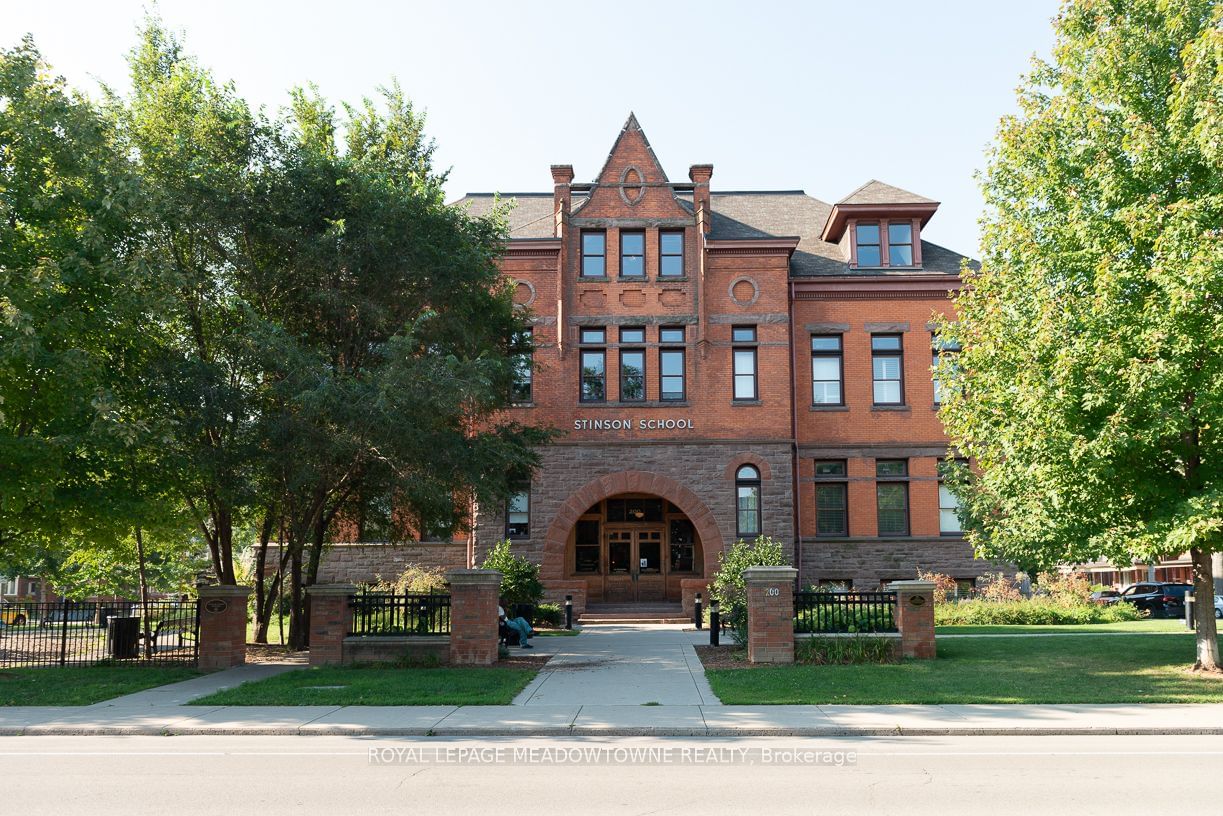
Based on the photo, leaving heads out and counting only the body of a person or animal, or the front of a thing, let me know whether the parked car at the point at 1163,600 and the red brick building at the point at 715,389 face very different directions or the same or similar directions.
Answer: very different directions

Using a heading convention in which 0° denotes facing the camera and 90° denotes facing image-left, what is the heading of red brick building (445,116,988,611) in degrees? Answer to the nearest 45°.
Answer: approximately 0°

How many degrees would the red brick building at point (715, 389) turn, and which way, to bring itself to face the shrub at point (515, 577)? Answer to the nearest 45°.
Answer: approximately 45° to its right

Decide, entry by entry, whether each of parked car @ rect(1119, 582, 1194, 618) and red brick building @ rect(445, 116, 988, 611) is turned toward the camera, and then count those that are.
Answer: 1

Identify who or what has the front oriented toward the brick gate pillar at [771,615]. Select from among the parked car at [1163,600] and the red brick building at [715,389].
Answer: the red brick building

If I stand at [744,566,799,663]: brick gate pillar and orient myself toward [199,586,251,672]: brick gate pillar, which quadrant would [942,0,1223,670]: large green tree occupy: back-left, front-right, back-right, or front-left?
back-left

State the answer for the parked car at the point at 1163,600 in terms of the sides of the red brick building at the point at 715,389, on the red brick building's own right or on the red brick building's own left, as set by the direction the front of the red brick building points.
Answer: on the red brick building's own left

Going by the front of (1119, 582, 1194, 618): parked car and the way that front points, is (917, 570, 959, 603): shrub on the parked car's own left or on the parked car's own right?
on the parked car's own left

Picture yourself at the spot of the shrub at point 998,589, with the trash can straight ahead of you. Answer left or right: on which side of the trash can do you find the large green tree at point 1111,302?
left

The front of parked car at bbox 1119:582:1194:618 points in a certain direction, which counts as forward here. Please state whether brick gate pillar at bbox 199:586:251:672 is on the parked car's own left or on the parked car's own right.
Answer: on the parked car's own left

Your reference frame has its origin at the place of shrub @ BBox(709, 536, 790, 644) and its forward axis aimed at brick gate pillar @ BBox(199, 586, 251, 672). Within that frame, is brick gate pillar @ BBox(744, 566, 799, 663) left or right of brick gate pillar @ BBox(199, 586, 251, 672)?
left

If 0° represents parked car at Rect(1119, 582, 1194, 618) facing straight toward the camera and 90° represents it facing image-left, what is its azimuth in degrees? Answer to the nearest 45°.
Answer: approximately 135°
